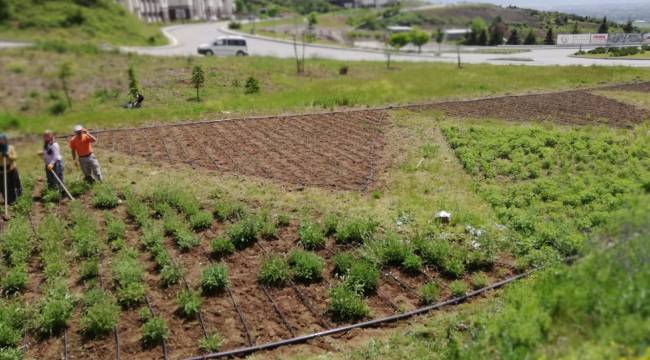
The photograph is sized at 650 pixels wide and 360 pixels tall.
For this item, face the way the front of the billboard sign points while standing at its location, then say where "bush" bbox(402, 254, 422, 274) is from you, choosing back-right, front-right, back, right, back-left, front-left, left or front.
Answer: front

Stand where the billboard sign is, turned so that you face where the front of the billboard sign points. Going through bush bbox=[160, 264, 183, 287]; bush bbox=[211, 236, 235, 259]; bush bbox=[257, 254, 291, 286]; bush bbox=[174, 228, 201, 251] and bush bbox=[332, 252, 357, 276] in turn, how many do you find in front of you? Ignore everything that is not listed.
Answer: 5

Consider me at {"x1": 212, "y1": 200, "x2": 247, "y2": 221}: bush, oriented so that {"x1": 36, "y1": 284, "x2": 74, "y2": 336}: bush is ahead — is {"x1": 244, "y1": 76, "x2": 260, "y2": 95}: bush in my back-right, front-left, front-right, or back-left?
back-right

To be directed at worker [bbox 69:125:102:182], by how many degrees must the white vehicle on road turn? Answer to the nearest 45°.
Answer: approximately 90° to its left

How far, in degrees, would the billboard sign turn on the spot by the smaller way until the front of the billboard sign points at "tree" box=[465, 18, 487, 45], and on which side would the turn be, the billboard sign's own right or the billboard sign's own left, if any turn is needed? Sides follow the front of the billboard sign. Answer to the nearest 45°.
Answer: approximately 135° to the billboard sign's own right

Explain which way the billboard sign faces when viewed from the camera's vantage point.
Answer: facing the viewer

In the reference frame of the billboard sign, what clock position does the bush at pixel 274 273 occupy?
The bush is roughly at 12 o'clock from the billboard sign.

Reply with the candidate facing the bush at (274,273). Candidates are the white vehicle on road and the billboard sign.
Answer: the billboard sign

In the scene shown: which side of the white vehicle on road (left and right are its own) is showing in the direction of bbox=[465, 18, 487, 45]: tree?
back

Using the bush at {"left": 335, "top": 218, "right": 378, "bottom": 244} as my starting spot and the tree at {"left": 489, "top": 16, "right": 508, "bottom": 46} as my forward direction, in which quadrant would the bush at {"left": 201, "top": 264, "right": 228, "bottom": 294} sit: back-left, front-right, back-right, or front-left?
back-left

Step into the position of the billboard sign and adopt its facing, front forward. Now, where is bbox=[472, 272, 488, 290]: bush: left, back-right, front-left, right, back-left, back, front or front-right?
front

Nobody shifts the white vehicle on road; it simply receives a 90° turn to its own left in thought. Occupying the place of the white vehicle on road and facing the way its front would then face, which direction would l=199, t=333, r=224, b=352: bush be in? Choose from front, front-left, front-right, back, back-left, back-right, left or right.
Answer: front

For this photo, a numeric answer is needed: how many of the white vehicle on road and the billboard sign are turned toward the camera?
1

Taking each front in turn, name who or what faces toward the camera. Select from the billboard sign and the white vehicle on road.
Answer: the billboard sign

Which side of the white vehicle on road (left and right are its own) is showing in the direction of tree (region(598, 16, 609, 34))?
back

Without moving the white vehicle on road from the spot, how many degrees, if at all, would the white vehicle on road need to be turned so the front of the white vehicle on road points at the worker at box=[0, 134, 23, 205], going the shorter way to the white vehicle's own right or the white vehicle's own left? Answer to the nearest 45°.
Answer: approximately 90° to the white vehicle's own left

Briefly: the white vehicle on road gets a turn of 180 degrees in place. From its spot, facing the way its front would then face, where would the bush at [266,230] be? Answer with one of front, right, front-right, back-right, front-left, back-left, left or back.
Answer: right

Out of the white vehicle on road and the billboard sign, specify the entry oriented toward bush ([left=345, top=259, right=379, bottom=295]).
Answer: the billboard sign

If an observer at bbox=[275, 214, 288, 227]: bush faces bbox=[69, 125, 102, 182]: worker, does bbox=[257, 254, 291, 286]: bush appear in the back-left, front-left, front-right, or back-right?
back-left

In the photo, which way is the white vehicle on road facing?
to the viewer's left

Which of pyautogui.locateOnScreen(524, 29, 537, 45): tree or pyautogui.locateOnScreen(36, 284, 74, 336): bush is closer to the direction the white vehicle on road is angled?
the bush

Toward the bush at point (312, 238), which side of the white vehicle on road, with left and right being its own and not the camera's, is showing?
left
